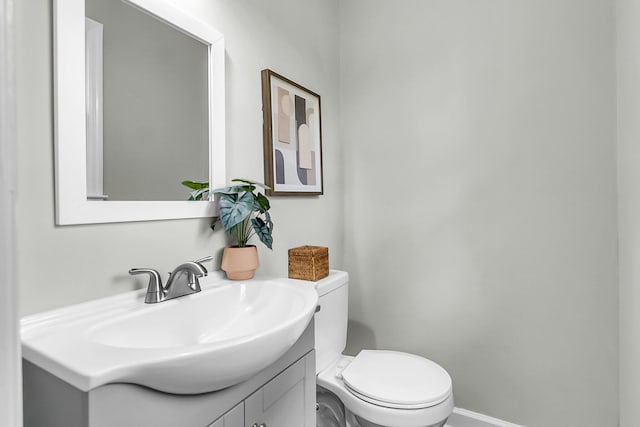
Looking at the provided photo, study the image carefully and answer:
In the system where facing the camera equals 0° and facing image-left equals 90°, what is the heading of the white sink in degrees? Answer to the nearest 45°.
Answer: approximately 315°

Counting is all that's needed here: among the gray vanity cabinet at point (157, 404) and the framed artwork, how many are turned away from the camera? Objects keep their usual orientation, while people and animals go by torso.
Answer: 0

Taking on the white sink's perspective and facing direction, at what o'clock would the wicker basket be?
The wicker basket is roughly at 9 o'clock from the white sink.

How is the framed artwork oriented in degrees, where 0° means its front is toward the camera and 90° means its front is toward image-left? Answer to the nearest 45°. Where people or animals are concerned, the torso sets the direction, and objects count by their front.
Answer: approximately 315°

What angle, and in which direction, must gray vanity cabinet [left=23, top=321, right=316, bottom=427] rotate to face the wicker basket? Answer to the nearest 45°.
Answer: approximately 90° to its left

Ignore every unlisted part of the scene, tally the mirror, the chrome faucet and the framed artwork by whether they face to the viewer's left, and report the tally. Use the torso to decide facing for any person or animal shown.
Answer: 0

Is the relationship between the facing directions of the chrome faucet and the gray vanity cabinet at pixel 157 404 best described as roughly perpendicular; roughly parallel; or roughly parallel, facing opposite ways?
roughly parallel

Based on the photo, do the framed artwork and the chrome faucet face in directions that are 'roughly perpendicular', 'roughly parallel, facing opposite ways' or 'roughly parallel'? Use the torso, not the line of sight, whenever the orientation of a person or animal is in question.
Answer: roughly parallel

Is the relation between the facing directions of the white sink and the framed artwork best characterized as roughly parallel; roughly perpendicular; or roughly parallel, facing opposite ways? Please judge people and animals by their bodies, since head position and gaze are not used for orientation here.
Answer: roughly parallel

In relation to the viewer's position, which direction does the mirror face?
facing the viewer and to the right of the viewer

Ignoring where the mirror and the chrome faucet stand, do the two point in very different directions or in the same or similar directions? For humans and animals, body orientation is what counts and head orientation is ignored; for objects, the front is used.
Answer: same or similar directions

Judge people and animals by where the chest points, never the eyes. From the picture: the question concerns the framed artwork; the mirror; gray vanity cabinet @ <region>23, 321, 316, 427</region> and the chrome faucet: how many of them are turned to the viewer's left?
0

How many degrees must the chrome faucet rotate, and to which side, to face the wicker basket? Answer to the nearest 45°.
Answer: approximately 90° to its left
